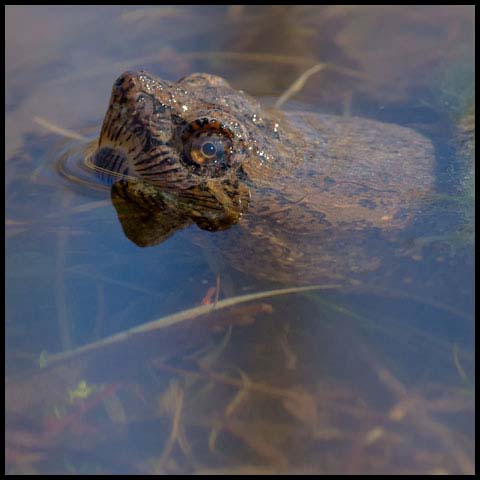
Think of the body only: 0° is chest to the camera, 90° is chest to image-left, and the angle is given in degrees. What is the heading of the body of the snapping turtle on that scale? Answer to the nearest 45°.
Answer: approximately 90°
